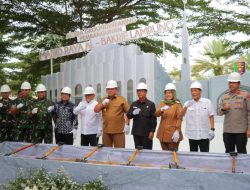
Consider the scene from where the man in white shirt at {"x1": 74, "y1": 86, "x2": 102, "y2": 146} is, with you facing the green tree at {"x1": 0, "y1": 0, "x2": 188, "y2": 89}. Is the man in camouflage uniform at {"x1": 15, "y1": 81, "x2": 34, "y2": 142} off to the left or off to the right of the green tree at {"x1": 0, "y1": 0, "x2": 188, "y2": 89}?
left

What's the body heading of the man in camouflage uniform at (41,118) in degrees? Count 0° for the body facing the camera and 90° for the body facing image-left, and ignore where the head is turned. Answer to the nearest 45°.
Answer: approximately 0°

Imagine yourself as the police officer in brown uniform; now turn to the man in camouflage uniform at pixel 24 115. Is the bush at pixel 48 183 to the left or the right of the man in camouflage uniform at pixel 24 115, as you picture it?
left

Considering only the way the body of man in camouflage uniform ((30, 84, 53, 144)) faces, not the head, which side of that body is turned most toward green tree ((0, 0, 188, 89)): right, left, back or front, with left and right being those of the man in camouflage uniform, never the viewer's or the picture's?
back

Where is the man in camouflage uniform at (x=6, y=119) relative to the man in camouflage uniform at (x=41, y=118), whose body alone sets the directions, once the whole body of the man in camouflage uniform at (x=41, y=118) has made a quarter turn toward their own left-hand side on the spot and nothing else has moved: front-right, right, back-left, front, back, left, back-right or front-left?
back-left

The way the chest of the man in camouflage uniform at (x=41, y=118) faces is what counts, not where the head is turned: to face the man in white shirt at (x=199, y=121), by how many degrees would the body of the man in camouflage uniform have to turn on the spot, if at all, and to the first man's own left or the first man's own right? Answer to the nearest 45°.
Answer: approximately 45° to the first man's own left

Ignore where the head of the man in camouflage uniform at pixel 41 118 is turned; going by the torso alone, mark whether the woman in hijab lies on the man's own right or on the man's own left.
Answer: on the man's own left

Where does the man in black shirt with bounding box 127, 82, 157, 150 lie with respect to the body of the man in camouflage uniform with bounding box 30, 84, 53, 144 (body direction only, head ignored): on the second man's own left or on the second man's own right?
on the second man's own left

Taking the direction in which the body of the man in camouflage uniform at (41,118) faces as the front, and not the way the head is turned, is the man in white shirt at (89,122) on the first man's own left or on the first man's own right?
on the first man's own left
